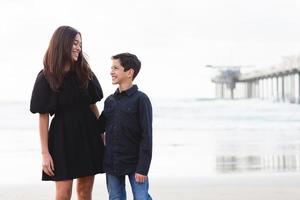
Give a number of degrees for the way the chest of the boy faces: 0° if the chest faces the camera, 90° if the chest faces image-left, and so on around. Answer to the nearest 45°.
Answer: approximately 45°
